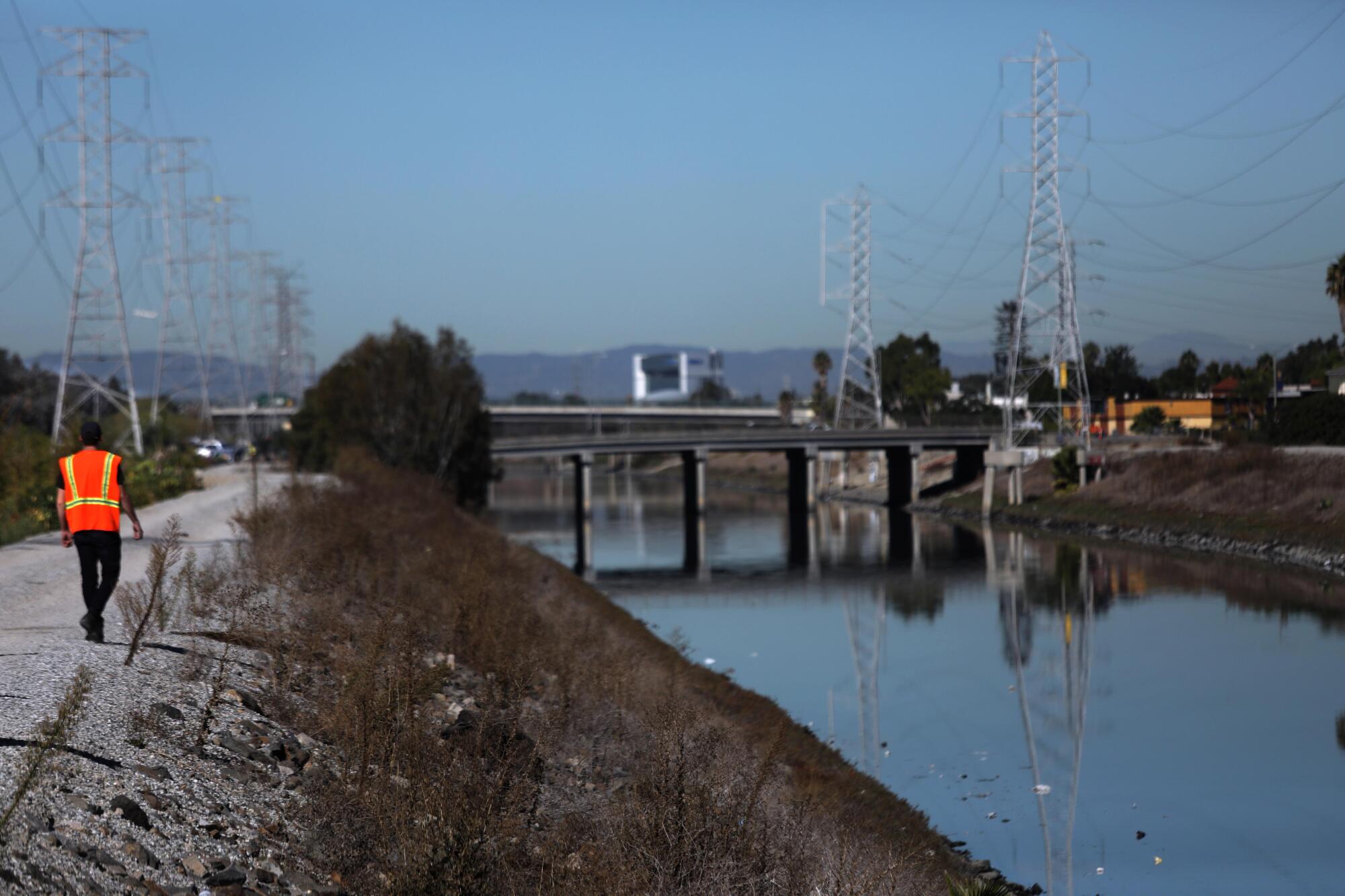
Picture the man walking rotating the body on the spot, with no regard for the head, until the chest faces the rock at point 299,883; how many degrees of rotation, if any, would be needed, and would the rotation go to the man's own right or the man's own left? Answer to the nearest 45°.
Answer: approximately 180°

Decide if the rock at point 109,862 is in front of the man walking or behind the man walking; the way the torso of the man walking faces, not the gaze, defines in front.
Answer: behind

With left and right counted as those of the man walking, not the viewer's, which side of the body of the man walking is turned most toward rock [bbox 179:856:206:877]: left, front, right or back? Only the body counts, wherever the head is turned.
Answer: back

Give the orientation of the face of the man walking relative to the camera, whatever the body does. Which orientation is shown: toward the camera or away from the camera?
away from the camera

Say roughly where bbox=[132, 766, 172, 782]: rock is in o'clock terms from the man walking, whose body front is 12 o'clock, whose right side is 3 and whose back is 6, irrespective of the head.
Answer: The rock is roughly at 6 o'clock from the man walking.

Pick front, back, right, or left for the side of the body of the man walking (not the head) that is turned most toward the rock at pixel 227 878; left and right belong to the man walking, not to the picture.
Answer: back

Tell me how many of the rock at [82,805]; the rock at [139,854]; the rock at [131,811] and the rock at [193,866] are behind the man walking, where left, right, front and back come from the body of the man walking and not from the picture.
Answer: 4

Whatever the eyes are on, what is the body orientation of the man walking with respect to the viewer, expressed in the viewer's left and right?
facing away from the viewer

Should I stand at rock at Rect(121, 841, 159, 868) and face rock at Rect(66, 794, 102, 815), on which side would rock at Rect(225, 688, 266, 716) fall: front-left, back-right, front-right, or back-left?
front-right

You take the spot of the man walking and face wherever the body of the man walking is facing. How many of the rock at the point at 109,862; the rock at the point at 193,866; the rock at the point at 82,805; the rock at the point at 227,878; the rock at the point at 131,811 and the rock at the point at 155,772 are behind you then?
6

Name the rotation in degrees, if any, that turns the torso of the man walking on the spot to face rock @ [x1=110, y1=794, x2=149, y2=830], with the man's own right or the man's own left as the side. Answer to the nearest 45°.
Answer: approximately 180°
